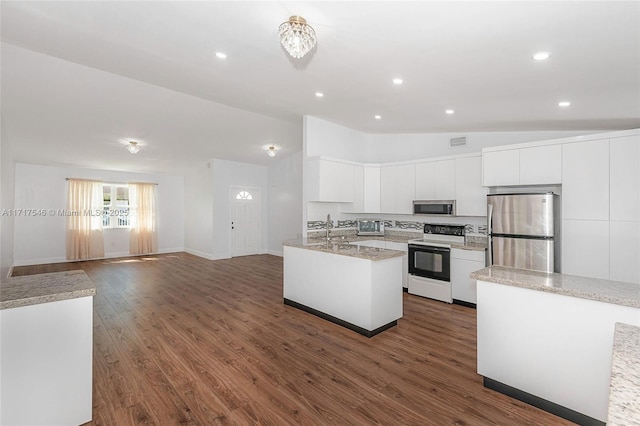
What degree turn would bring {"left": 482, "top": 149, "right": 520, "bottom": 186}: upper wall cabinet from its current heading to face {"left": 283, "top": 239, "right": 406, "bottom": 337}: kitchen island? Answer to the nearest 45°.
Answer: approximately 45° to its right

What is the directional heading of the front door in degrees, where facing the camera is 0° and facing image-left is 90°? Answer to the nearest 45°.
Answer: approximately 315°

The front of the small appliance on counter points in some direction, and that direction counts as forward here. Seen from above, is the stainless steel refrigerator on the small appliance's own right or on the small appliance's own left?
on the small appliance's own left

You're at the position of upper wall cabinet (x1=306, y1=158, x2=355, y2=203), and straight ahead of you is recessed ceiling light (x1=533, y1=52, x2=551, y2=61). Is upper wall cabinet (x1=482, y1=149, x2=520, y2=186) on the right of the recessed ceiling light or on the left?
left

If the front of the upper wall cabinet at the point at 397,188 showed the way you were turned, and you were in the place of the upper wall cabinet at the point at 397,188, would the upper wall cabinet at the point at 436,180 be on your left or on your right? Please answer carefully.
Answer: on your left

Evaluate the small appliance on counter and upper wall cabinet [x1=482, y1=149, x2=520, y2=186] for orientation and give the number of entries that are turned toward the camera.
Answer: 2

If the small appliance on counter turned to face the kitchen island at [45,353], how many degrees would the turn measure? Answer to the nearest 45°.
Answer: approximately 45° to its right

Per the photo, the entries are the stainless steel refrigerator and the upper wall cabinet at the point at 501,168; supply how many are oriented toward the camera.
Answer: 2
